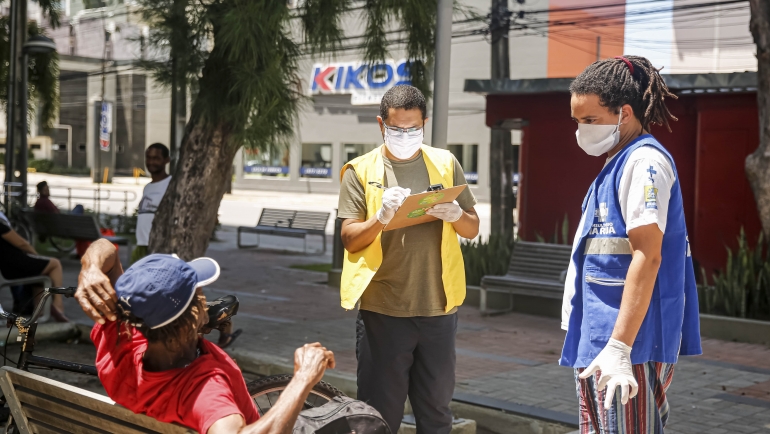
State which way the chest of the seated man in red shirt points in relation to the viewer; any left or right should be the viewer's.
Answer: facing away from the viewer and to the right of the viewer

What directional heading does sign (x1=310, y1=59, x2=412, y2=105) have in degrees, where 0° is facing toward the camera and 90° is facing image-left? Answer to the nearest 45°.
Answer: approximately 0°

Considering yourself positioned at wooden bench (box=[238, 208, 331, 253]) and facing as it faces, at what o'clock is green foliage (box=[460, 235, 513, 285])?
The green foliage is roughly at 10 o'clock from the wooden bench.

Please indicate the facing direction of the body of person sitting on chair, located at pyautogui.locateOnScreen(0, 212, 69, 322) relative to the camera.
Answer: to the viewer's right

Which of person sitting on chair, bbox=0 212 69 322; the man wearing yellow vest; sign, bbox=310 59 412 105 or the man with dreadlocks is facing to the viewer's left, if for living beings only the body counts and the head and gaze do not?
the man with dreadlocks

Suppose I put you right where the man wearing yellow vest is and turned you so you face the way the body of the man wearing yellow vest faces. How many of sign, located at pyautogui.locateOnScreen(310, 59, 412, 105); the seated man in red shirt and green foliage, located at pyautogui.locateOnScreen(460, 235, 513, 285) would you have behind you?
2

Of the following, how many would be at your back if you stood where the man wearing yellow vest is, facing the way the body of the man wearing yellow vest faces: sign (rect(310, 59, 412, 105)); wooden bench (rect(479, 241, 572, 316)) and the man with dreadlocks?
2

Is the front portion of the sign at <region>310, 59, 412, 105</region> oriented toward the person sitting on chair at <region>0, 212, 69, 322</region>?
yes

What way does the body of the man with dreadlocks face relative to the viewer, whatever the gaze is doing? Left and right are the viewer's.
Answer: facing to the left of the viewer
